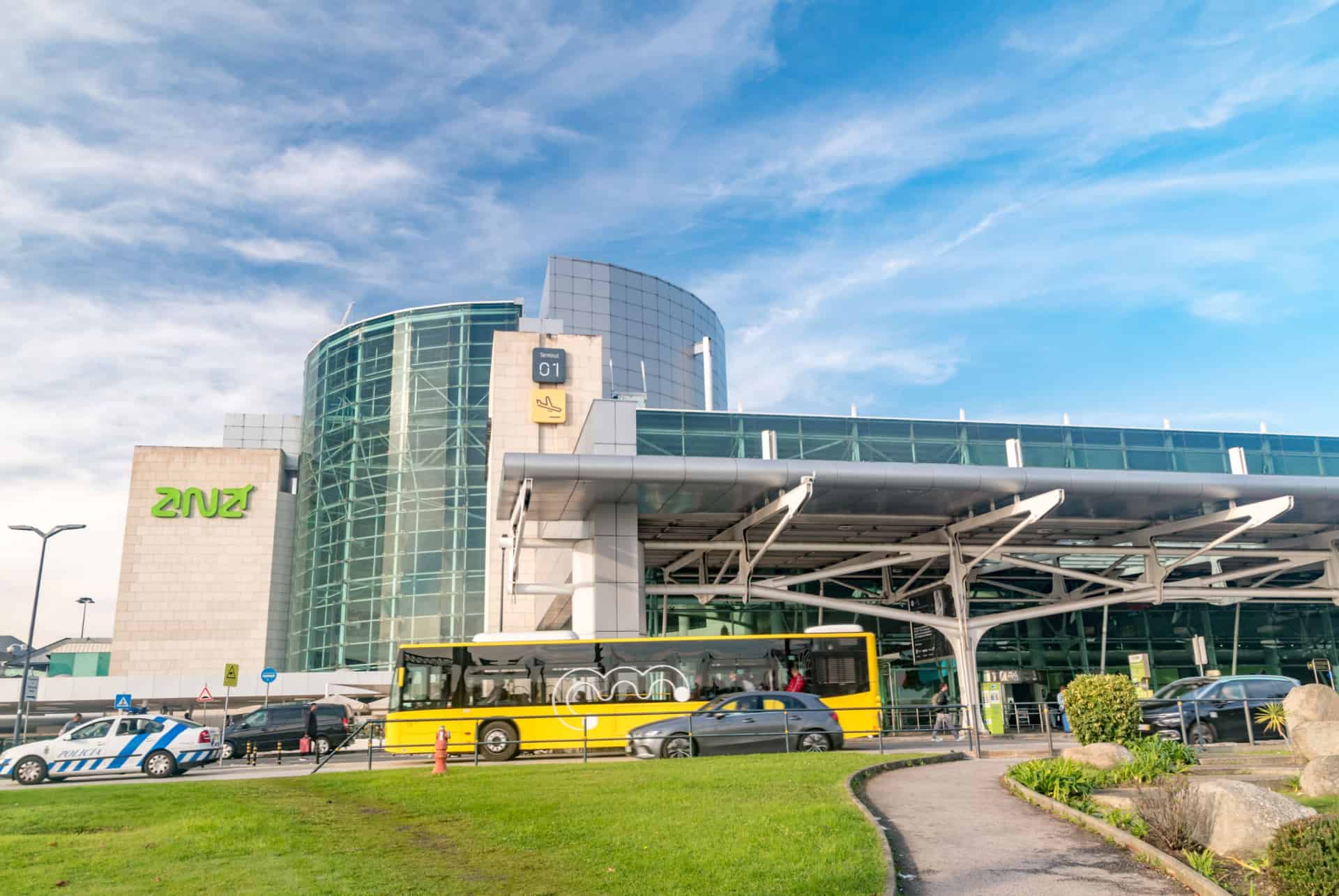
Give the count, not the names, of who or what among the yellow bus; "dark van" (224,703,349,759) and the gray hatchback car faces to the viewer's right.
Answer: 0

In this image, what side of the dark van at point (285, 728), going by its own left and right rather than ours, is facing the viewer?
left

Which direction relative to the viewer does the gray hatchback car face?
to the viewer's left

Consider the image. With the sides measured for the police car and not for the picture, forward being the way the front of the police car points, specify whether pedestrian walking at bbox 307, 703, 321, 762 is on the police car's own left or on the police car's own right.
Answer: on the police car's own right

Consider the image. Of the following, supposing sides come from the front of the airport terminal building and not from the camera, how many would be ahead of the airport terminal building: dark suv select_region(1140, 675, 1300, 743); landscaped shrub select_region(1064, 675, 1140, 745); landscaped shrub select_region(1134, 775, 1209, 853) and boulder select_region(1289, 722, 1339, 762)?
4

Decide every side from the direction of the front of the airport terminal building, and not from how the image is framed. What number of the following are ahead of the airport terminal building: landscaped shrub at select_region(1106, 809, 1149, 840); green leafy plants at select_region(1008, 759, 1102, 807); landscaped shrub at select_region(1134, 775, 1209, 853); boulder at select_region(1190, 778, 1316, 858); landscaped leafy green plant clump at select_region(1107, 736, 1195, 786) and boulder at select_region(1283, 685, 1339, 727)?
6

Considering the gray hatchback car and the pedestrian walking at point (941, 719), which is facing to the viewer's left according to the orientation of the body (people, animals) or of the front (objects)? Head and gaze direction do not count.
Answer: the gray hatchback car

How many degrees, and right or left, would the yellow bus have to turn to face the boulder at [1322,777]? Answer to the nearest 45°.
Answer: approximately 135° to its left

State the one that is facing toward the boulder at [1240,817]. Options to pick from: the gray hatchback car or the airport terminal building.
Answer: the airport terminal building

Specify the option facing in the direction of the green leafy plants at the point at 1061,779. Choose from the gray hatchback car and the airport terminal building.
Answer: the airport terminal building

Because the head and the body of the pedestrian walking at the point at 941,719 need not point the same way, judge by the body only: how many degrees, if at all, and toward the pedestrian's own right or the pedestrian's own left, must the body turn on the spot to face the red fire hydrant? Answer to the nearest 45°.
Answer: approximately 135° to the pedestrian's own right

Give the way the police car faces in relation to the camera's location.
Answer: facing to the left of the viewer

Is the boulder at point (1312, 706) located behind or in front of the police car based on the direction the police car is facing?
behind

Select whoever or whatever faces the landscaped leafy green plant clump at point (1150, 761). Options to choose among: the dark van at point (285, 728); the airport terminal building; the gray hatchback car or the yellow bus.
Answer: the airport terminal building

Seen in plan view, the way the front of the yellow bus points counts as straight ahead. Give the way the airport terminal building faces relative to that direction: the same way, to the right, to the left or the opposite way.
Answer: to the left

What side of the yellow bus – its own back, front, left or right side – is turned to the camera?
left
